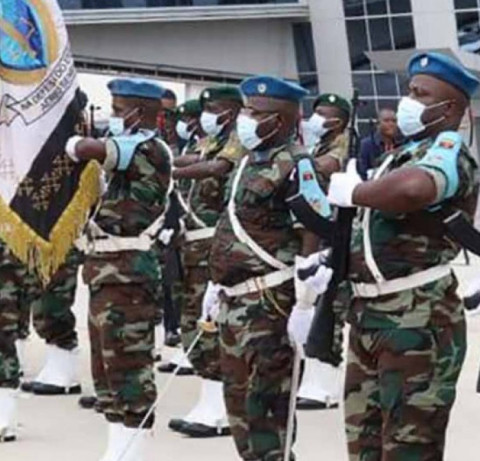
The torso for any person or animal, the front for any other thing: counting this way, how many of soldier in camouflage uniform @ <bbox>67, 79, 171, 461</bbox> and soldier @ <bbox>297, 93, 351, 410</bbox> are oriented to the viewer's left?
2

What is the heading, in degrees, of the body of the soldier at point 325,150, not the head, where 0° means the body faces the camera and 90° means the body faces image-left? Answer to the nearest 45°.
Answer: approximately 90°

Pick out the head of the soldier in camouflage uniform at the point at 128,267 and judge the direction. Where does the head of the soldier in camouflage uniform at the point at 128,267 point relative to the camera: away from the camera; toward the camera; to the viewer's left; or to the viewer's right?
to the viewer's left

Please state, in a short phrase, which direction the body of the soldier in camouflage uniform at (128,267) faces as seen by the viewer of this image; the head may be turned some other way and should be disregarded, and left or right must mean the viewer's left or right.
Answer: facing to the left of the viewer

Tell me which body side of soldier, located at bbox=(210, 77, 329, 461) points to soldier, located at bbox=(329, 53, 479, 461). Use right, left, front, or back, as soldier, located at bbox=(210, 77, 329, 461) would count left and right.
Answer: left

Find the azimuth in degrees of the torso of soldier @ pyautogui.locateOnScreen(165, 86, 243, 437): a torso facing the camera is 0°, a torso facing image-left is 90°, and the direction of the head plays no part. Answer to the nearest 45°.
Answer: approximately 90°

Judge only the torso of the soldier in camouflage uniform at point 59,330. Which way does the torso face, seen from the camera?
to the viewer's left

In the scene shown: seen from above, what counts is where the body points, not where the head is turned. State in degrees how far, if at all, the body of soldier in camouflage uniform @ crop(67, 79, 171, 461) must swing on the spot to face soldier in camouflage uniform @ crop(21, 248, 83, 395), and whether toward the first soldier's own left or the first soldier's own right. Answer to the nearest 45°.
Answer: approximately 90° to the first soldier's own right

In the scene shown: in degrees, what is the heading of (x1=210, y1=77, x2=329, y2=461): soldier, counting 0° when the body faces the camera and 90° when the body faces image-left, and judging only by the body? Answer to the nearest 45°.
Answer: approximately 45°

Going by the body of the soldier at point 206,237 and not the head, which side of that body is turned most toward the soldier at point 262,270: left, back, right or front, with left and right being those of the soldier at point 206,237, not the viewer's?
left

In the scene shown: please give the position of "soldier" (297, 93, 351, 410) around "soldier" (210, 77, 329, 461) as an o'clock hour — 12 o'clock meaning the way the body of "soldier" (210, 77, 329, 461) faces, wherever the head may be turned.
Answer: "soldier" (297, 93, 351, 410) is roughly at 5 o'clock from "soldier" (210, 77, 329, 461).

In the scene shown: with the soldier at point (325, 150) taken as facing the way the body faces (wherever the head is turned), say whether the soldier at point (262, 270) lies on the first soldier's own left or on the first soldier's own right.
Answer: on the first soldier's own left
